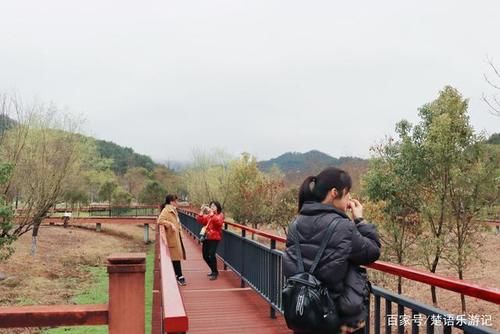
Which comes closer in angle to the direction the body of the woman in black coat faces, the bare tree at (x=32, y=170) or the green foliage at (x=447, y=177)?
the green foliage

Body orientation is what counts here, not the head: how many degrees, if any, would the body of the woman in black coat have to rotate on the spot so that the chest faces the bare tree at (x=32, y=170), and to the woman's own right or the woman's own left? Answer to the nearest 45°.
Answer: approximately 90° to the woman's own left

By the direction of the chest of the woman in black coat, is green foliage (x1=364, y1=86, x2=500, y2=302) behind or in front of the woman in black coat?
in front

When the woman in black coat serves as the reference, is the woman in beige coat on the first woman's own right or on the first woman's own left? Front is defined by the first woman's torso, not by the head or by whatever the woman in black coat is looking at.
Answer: on the first woman's own left

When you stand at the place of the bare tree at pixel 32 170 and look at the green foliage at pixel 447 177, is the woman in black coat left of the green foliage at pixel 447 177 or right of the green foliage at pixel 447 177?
right

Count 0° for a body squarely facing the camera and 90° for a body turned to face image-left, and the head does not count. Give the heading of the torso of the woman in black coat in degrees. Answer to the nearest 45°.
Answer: approximately 225°

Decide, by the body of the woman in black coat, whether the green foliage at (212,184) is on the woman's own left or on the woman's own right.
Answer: on the woman's own left

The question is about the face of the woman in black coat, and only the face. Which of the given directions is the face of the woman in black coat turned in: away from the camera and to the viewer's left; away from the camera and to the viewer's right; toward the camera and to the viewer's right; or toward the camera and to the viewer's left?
away from the camera and to the viewer's right
